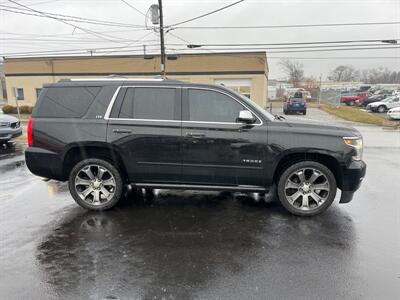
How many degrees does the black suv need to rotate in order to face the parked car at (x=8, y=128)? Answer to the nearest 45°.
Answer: approximately 135° to its left

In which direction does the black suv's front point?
to the viewer's right

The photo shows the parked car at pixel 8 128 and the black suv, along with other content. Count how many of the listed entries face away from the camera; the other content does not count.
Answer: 0

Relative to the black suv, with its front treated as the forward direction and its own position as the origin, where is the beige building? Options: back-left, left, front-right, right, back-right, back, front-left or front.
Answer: left

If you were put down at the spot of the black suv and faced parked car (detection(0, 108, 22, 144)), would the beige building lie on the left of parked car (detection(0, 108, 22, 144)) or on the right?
right

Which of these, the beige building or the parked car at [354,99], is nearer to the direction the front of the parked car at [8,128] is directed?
the parked car

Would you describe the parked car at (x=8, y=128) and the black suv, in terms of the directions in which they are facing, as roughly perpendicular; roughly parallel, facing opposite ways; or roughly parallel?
roughly parallel

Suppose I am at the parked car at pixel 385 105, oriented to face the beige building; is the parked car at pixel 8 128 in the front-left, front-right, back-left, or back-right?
front-left

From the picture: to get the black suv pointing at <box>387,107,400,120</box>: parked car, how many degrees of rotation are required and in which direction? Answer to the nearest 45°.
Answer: approximately 45° to its left

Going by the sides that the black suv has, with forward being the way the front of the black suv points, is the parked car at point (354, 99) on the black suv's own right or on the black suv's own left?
on the black suv's own left

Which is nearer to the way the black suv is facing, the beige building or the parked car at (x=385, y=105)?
the parked car

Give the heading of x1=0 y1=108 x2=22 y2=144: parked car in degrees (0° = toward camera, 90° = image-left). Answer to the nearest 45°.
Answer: approximately 315°

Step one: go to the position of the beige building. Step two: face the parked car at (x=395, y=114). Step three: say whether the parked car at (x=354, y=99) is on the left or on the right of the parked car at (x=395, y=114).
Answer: left

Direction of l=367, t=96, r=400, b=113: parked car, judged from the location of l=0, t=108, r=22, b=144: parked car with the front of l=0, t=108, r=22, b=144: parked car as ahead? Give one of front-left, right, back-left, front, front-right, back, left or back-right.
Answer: front-left
